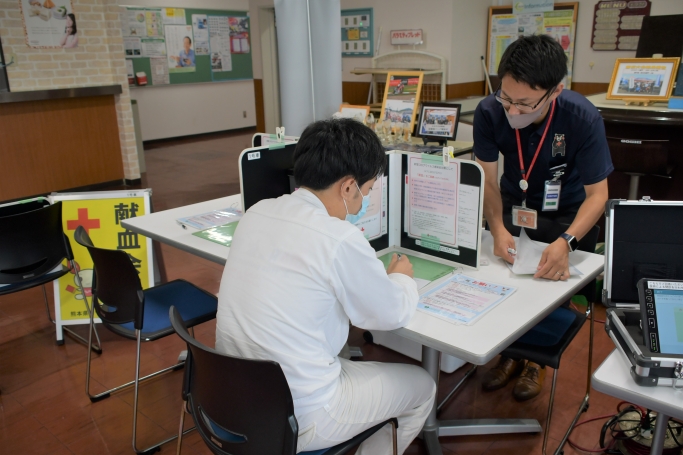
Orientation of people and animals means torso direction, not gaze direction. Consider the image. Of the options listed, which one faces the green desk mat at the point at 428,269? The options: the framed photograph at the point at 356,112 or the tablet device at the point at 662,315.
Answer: the framed photograph

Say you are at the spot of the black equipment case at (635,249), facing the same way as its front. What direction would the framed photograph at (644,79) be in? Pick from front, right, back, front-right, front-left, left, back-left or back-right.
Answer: back

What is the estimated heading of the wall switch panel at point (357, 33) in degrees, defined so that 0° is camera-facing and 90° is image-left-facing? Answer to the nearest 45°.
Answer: approximately 0°

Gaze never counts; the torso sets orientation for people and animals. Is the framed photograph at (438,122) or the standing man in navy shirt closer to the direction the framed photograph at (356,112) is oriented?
the standing man in navy shirt

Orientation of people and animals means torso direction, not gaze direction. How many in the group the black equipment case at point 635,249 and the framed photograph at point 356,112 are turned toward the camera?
2

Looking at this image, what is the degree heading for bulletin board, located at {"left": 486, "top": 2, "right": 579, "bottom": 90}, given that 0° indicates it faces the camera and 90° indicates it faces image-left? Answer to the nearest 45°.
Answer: approximately 0°

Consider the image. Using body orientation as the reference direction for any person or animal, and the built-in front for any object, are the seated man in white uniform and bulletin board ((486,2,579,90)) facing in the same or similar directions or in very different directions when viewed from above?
very different directions

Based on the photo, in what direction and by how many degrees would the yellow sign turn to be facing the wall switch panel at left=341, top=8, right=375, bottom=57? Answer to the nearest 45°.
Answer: approximately 135° to its left

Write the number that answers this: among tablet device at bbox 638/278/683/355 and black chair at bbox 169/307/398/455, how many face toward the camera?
1
